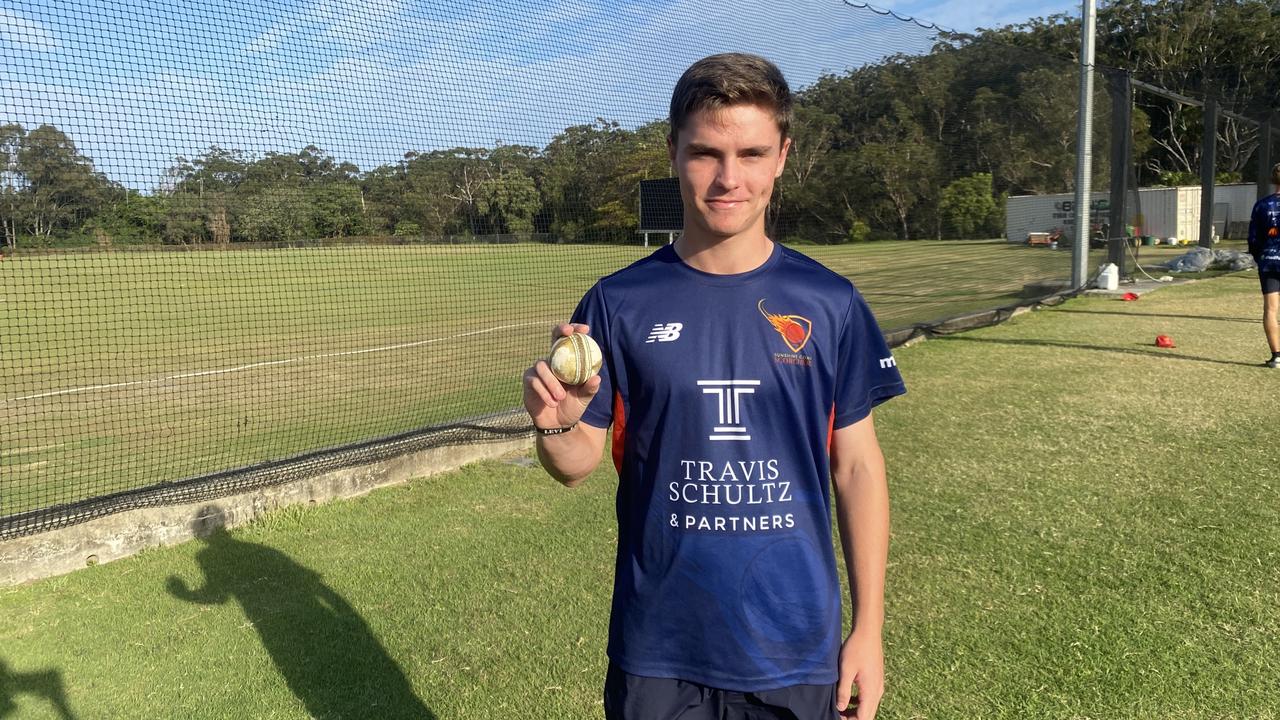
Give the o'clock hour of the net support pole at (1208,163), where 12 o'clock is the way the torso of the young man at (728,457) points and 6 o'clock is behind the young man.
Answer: The net support pole is roughly at 7 o'clock from the young man.

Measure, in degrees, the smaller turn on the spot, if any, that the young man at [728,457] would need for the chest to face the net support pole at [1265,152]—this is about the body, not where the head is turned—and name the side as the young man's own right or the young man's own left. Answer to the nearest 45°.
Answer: approximately 135° to the young man's own left

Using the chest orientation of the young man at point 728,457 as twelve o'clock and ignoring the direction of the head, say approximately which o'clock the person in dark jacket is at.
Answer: The person in dark jacket is roughly at 7 o'clock from the young man.

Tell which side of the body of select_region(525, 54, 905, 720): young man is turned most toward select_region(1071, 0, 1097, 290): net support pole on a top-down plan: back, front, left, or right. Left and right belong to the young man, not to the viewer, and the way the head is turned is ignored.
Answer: back

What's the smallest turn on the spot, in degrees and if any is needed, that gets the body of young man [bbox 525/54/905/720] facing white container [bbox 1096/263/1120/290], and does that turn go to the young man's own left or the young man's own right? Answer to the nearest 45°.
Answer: approximately 135° to the young man's own left

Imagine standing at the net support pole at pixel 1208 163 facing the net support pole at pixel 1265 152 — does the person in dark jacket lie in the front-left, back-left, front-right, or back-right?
back-right

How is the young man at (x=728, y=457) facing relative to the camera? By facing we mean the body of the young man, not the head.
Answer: toward the camera

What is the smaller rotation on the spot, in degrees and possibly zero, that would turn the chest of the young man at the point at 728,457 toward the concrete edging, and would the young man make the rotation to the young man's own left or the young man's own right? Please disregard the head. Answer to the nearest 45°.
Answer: approximately 135° to the young man's own right

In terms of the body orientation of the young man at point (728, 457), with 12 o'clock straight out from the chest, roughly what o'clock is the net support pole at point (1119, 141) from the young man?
The net support pole is roughly at 7 o'clock from the young man.
